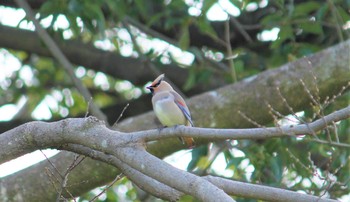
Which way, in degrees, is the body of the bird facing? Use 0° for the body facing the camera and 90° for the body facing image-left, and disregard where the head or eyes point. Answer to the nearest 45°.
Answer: approximately 45°
